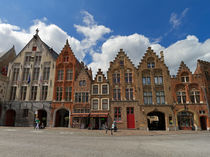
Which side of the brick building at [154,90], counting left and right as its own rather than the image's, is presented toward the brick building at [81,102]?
right

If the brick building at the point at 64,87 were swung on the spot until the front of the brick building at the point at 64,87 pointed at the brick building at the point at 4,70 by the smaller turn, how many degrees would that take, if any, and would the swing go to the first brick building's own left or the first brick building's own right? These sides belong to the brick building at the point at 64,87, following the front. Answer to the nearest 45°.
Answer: approximately 135° to the first brick building's own right

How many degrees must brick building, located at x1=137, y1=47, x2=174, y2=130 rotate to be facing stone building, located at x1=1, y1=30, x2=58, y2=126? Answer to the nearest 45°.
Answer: approximately 90° to its right

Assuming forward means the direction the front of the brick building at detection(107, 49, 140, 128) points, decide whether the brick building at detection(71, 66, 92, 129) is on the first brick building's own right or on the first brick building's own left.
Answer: on the first brick building's own right

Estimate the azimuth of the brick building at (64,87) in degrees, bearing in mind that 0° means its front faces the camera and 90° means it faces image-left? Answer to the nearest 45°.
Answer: approximately 0°

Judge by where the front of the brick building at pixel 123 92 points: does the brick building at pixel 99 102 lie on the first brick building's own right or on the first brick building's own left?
on the first brick building's own right

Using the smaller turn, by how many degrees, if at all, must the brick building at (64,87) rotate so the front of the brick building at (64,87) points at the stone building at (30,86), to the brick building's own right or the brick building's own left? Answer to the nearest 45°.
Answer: approximately 90° to the brick building's own right

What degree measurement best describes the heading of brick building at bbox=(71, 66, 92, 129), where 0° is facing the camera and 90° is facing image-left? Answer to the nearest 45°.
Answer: approximately 0°
